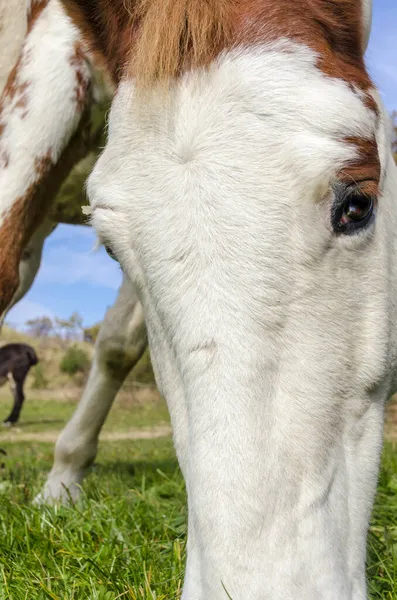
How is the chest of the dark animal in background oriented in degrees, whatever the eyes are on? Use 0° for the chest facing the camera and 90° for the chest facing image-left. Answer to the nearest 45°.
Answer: approximately 90°

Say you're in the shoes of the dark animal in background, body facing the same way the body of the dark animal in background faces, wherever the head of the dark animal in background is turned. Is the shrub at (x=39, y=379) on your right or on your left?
on your right

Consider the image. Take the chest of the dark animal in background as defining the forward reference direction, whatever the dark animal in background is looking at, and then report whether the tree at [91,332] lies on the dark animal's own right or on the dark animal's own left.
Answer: on the dark animal's own right

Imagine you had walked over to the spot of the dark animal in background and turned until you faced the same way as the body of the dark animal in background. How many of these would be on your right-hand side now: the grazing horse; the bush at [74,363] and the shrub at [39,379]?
2

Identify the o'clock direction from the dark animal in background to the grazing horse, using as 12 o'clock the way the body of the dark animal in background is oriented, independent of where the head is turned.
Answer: The grazing horse is roughly at 9 o'clock from the dark animal in background.

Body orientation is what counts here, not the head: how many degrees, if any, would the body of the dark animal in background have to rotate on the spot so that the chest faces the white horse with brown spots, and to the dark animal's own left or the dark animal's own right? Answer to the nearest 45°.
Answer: approximately 90° to the dark animal's own left
